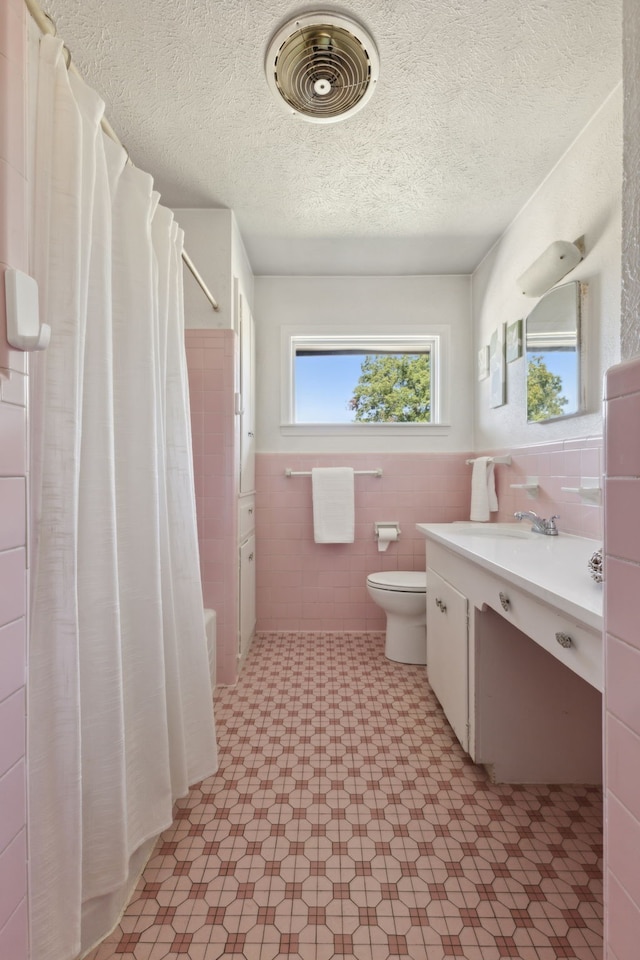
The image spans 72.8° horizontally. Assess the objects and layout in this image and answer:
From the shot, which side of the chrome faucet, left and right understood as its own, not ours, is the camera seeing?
left

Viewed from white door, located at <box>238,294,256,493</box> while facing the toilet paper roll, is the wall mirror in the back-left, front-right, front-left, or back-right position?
front-right

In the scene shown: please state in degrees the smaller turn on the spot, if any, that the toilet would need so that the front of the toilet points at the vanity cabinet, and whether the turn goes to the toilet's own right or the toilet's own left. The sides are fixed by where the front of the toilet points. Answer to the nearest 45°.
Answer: approximately 90° to the toilet's own left

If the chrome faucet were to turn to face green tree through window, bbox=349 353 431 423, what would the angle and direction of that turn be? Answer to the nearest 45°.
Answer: approximately 45° to its right

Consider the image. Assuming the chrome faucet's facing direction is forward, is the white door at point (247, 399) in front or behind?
in front

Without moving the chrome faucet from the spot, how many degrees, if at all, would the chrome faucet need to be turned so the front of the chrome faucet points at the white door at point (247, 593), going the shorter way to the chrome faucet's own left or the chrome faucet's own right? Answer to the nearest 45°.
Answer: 0° — it already faces it
